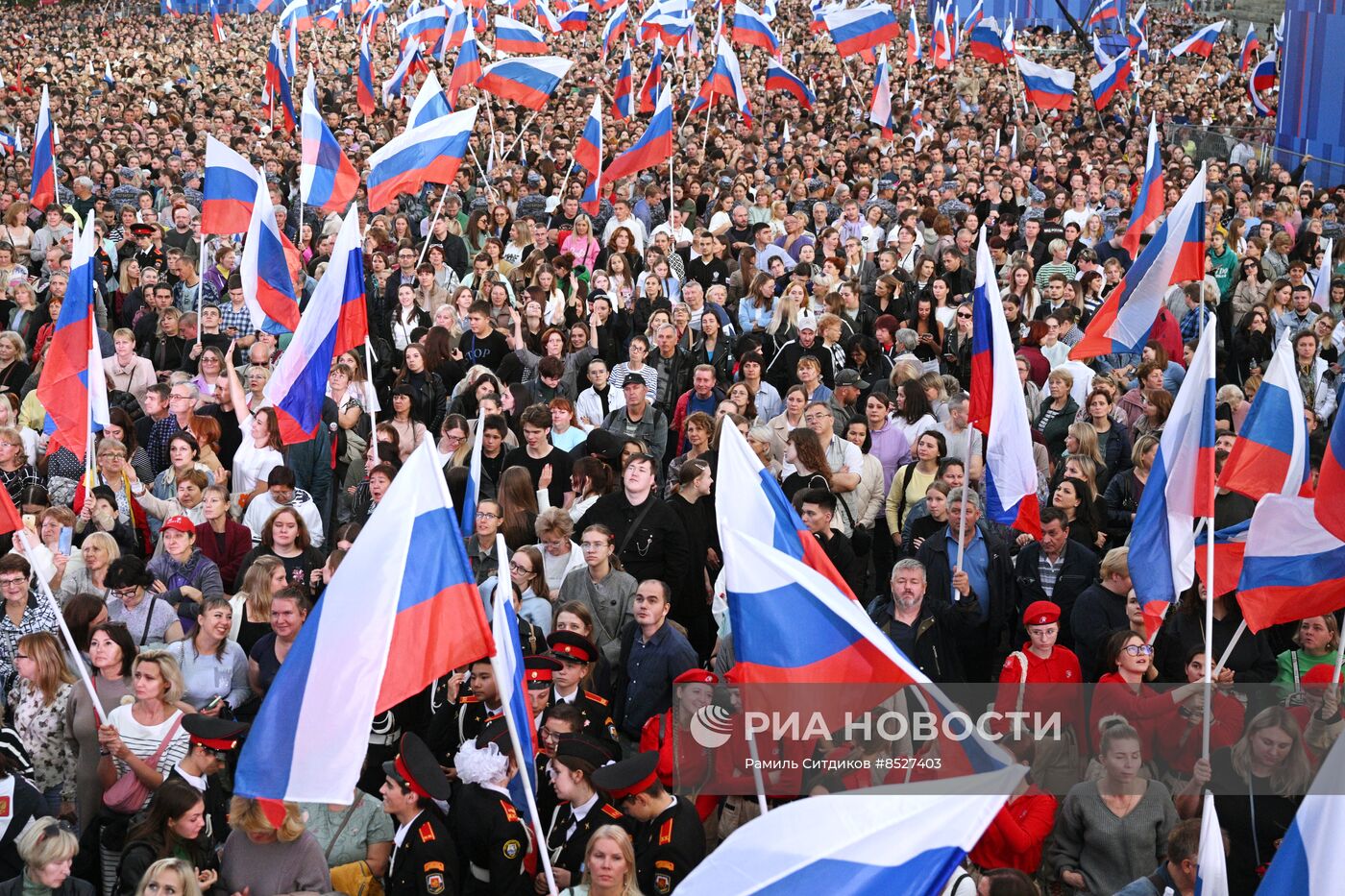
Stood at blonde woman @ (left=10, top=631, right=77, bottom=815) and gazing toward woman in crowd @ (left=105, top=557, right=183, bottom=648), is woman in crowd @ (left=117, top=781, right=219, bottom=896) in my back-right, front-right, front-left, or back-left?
back-right

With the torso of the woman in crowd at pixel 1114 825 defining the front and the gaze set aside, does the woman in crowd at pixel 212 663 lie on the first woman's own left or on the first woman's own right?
on the first woman's own right

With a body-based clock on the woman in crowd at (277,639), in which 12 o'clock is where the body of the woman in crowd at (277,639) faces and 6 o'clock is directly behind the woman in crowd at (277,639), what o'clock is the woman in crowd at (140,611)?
the woman in crowd at (140,611) is roughly at 3 o'clock from the woman in crowd at (277,639).

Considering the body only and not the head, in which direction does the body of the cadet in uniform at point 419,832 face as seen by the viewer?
to the viewer's left

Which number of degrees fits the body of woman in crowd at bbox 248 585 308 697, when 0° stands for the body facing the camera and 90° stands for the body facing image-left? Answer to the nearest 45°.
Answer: approximately 45°

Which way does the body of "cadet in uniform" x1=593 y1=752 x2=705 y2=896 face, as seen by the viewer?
to the viewer's left

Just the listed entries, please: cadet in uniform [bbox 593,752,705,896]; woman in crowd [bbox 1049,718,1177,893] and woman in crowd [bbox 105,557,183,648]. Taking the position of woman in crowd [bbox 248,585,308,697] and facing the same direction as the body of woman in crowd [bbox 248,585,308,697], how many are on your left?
2

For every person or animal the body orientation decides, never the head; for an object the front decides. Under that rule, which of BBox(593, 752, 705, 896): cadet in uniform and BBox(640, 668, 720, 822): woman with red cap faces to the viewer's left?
the cadet in uniform

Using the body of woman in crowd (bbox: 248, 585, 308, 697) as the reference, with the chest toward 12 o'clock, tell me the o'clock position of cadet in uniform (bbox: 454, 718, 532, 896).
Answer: The cadet in uniform is roughly at 10 o'clock from the woman in crowd.

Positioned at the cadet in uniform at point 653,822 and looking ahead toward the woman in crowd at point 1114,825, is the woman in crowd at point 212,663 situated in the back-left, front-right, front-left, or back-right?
back-left

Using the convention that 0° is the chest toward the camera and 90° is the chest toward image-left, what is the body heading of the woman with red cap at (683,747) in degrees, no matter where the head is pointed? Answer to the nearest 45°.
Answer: approximately 315°
